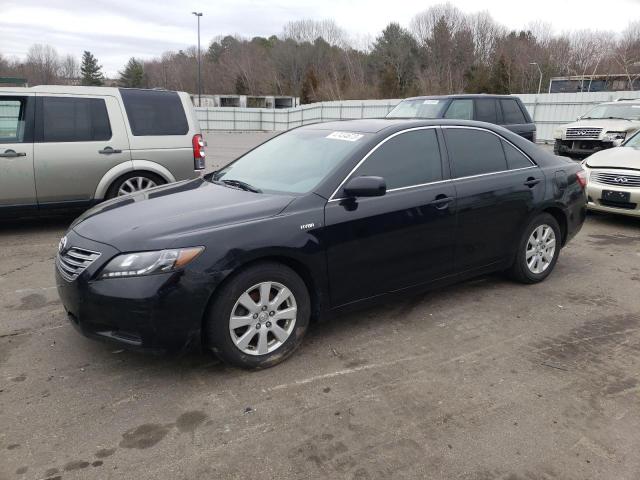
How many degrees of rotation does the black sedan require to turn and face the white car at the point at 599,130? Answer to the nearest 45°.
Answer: approximately 180°

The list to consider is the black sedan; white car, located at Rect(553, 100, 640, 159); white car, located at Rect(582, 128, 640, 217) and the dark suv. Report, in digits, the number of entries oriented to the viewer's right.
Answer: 0

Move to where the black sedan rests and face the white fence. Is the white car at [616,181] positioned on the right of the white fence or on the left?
right

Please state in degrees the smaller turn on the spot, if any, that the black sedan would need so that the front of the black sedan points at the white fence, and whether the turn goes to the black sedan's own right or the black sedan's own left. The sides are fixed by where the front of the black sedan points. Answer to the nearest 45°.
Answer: approximately 135° to the black sedan's own right

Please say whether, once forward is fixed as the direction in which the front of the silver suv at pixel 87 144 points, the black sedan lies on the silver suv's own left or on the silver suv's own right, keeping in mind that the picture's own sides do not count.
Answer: on the silver suv's own left

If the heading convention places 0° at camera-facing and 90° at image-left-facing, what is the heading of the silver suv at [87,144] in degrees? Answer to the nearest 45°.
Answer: approximately 90°

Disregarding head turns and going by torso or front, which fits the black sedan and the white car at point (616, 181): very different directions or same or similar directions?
same or similar directions

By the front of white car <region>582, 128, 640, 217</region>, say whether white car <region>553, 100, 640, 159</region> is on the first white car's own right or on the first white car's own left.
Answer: on the first white car's own right

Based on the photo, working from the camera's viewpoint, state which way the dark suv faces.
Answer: facing the viewer and to the left of the viewer

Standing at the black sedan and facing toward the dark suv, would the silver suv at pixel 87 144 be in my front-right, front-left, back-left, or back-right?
front-left

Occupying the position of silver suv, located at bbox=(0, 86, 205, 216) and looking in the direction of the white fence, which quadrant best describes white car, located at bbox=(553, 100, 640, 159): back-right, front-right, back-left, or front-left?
front-right

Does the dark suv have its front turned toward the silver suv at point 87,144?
yes

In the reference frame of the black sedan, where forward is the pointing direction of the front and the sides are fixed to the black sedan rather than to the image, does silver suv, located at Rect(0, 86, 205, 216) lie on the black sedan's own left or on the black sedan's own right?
on the black sedan's own right

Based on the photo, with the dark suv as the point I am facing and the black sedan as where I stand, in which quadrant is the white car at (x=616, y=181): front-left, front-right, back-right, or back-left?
front-right
